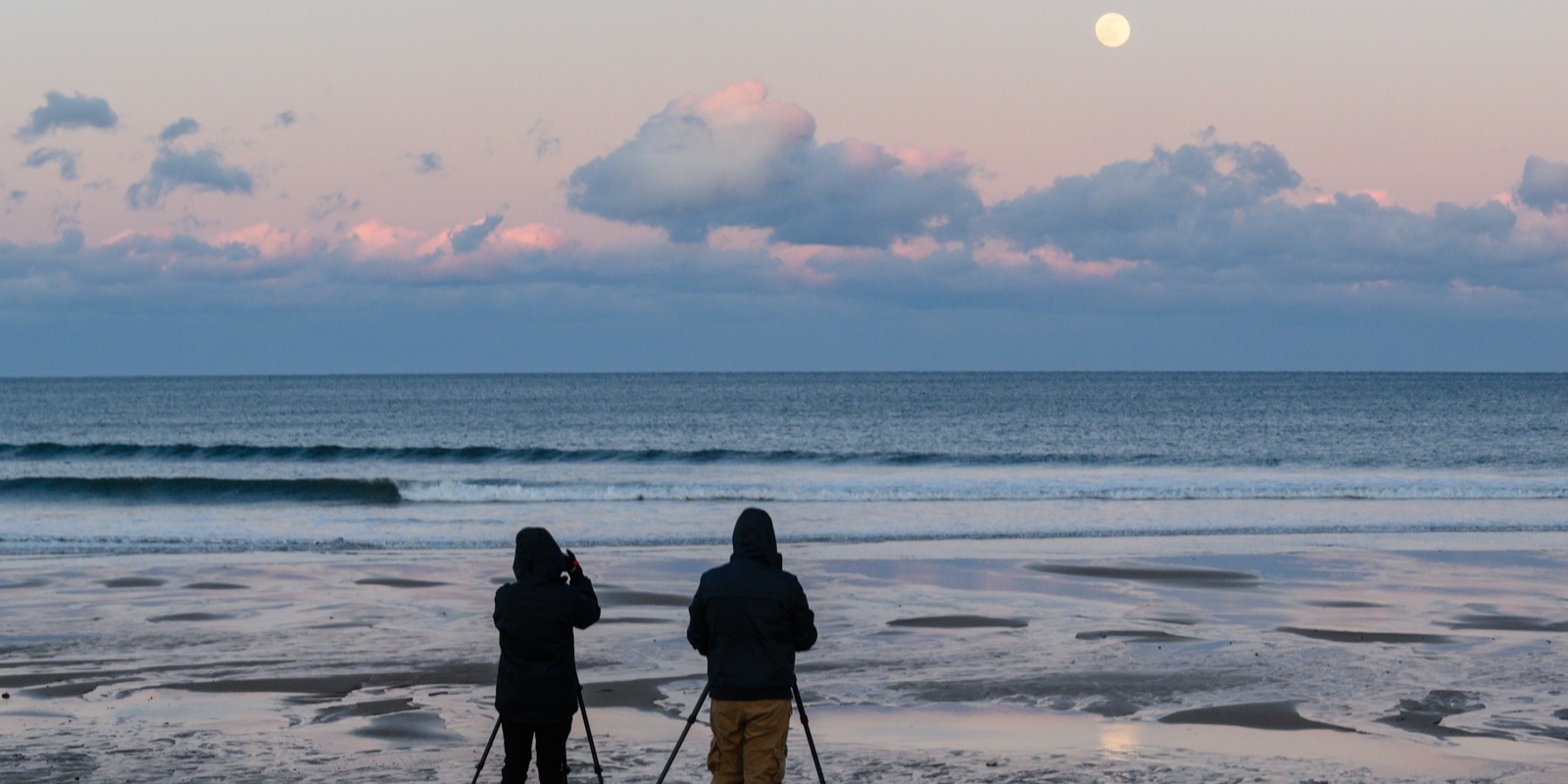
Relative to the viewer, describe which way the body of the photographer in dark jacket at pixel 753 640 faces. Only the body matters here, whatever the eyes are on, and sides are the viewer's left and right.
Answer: facing away from the viewer

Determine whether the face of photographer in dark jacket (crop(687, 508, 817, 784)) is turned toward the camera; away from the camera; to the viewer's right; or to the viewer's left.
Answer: away from the camera

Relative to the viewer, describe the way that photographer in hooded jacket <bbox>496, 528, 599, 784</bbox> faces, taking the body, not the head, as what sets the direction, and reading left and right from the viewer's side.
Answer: facing away from the viewer and to the right of the viewer

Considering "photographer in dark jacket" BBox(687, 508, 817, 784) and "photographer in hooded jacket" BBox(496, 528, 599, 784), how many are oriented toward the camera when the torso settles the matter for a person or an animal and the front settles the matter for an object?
0

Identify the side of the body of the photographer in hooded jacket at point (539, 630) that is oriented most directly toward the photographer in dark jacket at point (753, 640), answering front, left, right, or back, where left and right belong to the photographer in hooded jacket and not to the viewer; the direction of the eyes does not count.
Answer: right

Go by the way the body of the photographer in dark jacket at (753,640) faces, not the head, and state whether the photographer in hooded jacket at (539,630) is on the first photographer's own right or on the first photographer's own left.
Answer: on the first photographer's own left
